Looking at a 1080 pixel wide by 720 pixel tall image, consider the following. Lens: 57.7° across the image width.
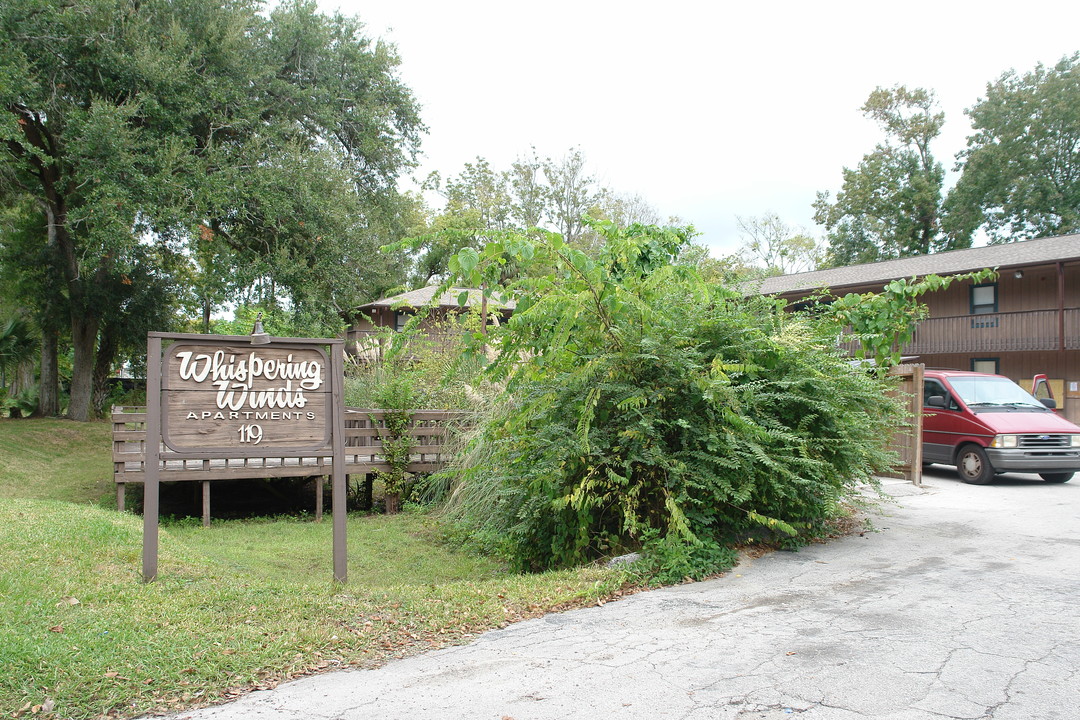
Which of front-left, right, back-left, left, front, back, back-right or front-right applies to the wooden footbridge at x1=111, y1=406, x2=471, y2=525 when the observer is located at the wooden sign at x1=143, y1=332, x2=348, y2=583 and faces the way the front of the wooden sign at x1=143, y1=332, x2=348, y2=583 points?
back

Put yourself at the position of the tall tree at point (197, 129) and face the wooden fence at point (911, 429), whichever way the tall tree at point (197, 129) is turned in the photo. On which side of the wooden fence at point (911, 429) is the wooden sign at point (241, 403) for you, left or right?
right

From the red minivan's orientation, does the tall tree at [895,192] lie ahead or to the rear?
to the rear

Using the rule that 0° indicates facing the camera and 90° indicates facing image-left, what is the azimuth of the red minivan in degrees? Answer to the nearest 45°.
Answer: approximately 315°

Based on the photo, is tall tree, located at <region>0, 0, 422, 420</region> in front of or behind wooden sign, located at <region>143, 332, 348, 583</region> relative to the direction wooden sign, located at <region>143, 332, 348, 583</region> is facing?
behind

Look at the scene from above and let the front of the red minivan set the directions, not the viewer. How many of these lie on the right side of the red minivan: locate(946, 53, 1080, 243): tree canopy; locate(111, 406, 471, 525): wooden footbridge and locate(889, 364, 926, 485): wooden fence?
2

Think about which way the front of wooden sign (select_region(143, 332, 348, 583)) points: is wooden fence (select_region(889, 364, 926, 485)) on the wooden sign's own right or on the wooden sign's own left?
on the wooden sign's own left

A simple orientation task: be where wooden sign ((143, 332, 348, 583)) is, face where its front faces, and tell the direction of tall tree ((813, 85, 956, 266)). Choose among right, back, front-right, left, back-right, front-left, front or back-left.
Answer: back-left

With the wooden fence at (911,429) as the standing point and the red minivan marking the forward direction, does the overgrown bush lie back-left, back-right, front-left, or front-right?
back-right
